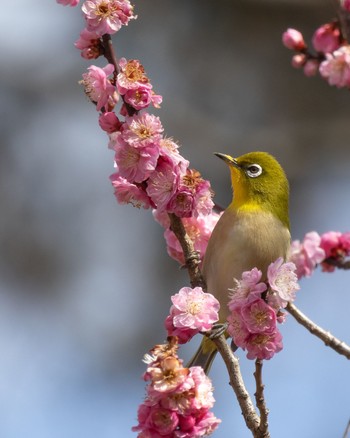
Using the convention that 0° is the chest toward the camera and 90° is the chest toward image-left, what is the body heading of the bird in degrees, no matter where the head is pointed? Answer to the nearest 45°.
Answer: approximately 45°

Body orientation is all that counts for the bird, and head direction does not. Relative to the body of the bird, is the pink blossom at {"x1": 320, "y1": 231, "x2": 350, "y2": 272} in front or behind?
behind
